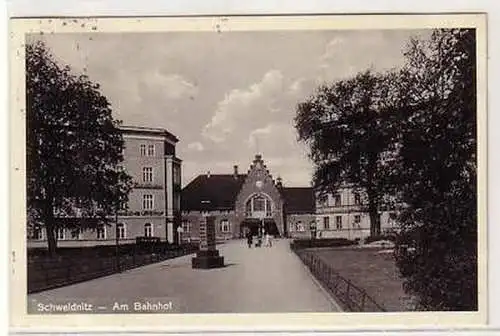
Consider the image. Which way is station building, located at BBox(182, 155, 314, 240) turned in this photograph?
toward the camera
